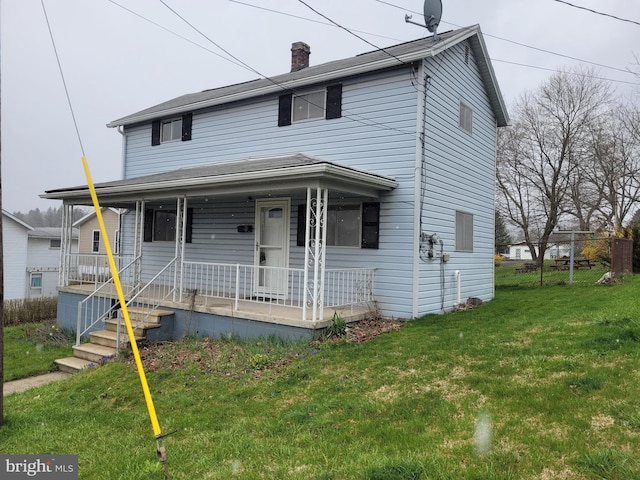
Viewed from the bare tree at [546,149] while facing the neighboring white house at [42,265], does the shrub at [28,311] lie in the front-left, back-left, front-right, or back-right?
front-left

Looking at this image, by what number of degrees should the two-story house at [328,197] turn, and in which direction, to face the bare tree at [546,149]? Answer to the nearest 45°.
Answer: approximately 180°

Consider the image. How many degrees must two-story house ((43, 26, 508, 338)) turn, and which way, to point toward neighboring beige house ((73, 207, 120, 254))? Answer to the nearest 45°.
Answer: approximately 90° to its right

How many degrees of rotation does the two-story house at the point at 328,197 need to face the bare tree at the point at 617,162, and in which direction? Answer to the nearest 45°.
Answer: approximately 180°

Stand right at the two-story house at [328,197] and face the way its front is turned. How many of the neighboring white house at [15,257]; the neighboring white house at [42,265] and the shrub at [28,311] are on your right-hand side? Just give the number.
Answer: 3

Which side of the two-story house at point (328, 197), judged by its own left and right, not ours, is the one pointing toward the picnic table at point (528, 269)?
back

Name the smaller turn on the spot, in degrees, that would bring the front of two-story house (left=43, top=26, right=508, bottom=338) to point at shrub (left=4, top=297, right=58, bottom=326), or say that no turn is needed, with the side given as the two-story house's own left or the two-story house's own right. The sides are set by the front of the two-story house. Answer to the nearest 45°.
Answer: approximately 90° to the two-story house's own right

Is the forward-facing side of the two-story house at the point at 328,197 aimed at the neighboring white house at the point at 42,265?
no

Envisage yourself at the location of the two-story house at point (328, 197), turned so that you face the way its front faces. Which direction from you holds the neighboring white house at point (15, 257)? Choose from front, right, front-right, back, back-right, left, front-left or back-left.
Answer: right

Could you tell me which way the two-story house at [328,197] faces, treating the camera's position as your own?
facing the viewer and to the left of the viewer

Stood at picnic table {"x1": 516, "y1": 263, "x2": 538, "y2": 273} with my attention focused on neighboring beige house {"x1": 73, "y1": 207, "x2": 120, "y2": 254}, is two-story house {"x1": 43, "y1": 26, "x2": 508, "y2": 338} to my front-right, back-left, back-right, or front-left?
front-left
